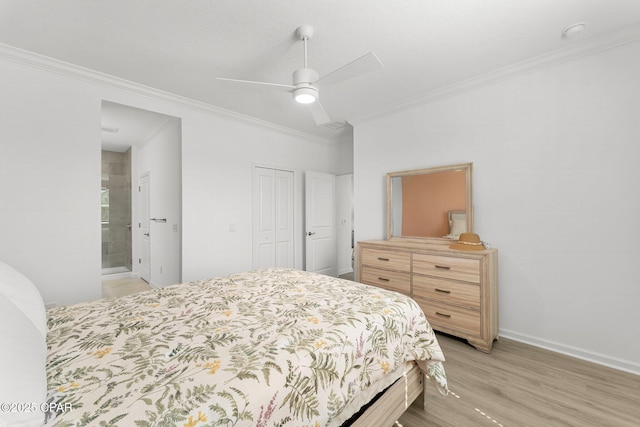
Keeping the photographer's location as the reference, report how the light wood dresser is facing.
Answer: facing the viewer and to the left of the viewer

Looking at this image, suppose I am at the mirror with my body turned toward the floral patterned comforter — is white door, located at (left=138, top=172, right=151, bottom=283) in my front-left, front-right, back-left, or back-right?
front-right

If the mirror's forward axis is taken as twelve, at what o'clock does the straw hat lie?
The straw hat is roughly at 9 o'clock from the mirror.

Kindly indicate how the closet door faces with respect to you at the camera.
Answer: facing the viewer and to the right of the viewer

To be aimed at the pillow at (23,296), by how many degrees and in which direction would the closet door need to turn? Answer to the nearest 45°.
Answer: approximately 45° to its right

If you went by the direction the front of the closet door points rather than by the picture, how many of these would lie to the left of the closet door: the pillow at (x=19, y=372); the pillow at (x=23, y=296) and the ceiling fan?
0

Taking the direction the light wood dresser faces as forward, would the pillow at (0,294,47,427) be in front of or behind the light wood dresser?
in front

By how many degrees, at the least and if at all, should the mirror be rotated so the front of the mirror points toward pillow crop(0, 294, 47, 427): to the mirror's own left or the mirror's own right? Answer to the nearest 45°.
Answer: approximately 45° to the mirror's own left

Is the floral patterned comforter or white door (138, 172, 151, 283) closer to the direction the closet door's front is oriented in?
the floral patterned comforter

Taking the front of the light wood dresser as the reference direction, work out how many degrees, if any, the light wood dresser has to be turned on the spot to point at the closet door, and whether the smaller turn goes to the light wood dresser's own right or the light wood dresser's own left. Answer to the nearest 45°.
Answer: approximately 45° to the light wood dresser's own right

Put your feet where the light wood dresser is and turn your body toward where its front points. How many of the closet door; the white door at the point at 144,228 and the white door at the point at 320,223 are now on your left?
0

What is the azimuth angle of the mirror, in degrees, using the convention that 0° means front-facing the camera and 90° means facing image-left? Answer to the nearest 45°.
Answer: approximately 45°
